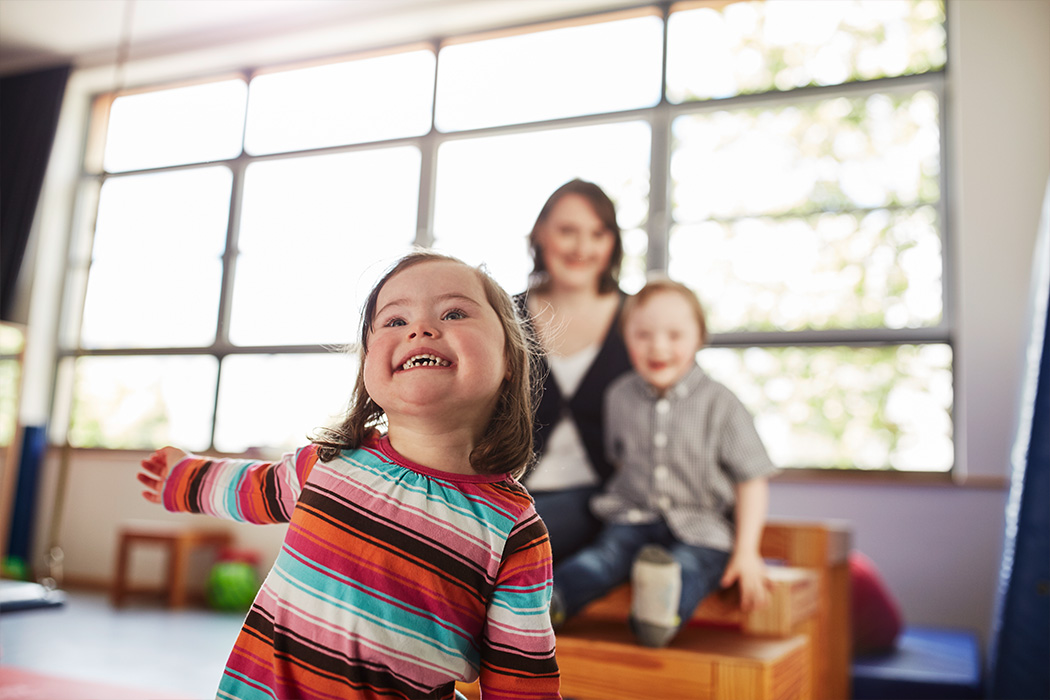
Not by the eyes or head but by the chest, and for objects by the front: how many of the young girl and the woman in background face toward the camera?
2

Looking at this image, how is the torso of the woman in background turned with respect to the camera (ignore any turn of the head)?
toward the camera

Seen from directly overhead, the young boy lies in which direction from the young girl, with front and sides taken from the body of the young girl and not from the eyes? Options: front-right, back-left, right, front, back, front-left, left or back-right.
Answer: back-left

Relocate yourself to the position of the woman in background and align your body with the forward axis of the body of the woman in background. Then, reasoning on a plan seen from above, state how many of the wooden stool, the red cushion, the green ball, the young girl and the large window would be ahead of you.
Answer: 1

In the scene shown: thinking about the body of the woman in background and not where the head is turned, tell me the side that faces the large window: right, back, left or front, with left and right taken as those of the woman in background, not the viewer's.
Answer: back

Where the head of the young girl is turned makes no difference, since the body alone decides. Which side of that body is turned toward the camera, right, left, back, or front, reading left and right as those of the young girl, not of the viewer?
front

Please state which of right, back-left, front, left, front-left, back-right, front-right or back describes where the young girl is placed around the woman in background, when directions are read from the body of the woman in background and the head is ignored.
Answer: front

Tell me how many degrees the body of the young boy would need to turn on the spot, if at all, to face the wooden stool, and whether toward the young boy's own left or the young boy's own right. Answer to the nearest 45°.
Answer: approximately 90° to the young boy's own right

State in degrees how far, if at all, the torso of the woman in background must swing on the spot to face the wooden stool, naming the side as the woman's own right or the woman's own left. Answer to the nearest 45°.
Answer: approximately 135° to the woman's own right

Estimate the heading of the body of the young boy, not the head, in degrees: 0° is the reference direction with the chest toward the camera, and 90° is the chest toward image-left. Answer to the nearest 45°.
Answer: approximately 45°
